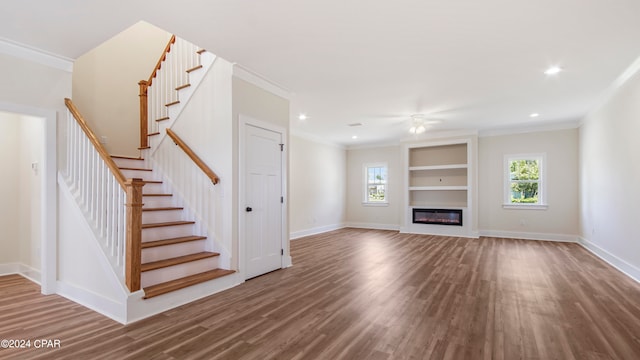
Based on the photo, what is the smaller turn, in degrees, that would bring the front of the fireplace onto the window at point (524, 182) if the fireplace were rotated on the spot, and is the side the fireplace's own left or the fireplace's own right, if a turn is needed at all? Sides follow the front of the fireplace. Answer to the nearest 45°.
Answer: approximately 90° to the fireplace's own left

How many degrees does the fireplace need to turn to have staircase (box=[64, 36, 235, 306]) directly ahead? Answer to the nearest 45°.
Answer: approximately 45° to its right

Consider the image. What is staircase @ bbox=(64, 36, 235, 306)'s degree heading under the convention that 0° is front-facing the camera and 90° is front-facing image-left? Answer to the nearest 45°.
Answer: approximately 315°

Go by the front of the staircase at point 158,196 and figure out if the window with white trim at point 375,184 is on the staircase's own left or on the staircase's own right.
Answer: on the staircase's own left

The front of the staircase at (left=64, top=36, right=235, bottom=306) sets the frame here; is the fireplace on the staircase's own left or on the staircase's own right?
on the staircase's own left

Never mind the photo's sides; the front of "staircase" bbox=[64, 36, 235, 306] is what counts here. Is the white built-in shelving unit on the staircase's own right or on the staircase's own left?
on the staircase's own left
